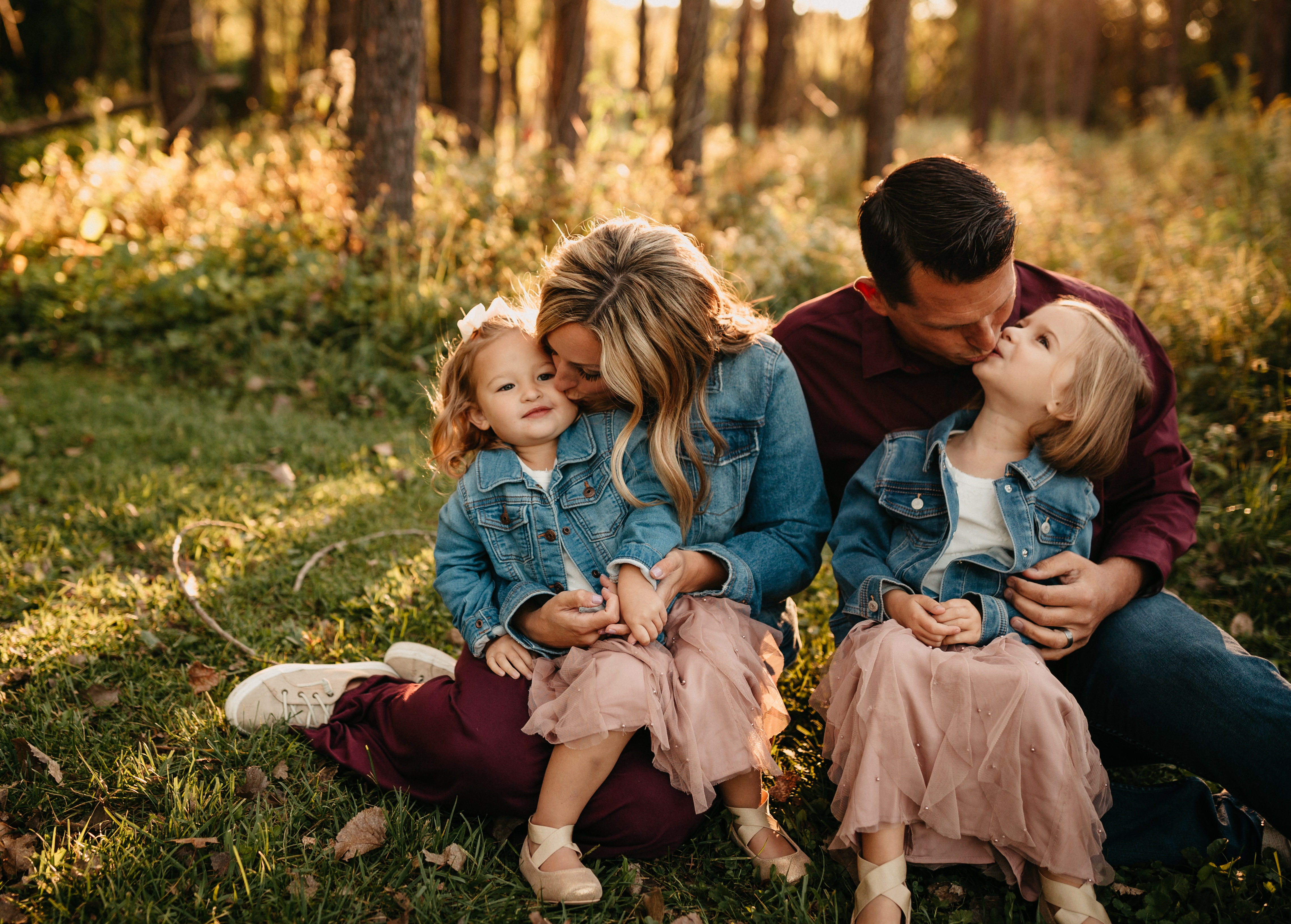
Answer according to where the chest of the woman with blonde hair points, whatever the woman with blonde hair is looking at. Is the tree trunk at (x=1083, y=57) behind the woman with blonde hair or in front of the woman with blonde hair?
behind

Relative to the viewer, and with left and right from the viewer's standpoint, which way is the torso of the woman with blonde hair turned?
facing the viewer and to the left of the viewer

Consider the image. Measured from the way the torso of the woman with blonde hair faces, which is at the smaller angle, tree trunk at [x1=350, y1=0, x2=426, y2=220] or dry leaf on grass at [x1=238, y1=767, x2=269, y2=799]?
the dry leaf on grass

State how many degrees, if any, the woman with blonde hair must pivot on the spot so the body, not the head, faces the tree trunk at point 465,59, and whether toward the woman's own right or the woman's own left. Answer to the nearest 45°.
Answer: approximately 135° to the woman's own right

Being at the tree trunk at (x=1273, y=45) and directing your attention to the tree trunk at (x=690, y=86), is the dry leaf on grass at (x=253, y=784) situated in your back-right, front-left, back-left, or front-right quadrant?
front-left

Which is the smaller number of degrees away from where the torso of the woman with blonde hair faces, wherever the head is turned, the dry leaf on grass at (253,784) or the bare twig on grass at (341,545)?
the dry leaf on grass

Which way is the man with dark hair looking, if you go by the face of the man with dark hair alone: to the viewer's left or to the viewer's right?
to the viewer's right

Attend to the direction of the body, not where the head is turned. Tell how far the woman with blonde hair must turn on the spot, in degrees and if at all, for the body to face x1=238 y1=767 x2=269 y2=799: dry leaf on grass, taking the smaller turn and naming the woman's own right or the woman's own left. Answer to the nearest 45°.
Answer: approximately 45° to the woman's own right

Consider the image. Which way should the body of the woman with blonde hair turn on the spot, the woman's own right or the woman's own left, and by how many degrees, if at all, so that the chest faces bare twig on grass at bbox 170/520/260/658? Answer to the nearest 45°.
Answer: approximately 90° to the woman's own right

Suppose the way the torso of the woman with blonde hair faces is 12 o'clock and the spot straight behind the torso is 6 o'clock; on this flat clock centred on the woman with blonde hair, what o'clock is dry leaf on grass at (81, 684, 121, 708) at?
The dry leaf on grass is roughly at 2 o'clock from the woman with blonde hair.

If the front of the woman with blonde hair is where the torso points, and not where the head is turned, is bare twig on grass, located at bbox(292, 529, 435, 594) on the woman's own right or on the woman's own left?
on the woman's own right

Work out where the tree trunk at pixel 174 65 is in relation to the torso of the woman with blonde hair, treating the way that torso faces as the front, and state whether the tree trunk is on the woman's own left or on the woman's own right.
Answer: on the woman's own right
